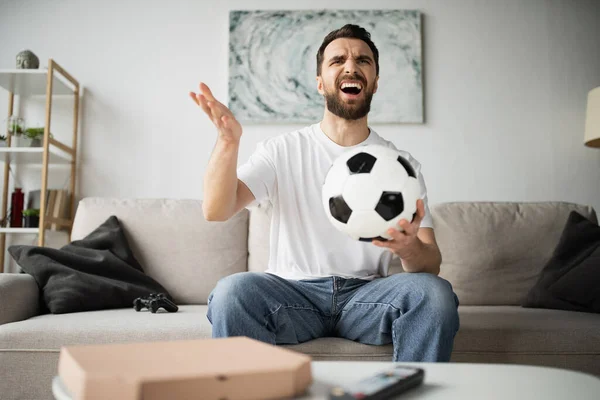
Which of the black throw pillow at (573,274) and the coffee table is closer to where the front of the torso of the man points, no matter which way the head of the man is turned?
the coffee table

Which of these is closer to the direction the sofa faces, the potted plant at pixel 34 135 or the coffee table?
the coffee table

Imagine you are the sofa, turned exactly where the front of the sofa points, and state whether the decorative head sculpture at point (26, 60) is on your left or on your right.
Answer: on your right

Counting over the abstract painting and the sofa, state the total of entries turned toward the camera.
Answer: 2

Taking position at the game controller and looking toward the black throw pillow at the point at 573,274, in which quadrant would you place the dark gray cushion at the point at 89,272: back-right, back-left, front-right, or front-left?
back-left

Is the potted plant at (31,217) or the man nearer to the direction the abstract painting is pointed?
the man

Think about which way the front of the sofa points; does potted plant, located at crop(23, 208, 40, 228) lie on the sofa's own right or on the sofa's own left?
on the sofa's own right

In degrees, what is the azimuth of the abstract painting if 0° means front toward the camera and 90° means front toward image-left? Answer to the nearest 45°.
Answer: approximately 0°

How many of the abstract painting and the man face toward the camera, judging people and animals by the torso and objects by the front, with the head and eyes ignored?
2
